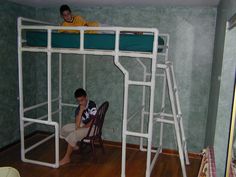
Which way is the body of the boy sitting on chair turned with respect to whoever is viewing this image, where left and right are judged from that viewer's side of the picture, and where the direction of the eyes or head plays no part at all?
facing the viewer and to the left of the viewer
